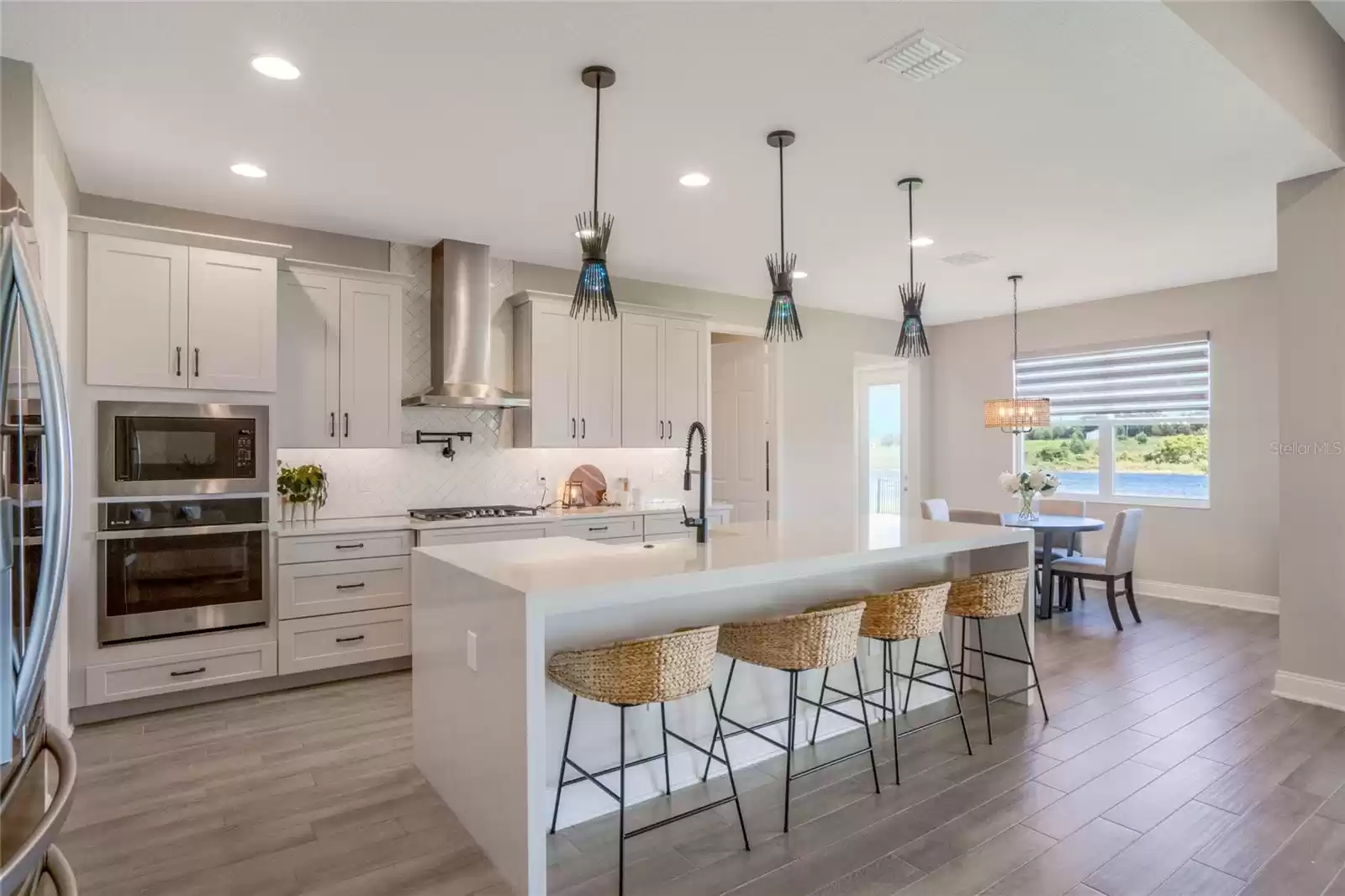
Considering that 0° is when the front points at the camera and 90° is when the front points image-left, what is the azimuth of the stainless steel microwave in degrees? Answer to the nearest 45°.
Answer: approximately 0°

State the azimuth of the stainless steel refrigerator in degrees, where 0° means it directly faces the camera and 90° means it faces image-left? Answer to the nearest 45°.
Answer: approximately 270°

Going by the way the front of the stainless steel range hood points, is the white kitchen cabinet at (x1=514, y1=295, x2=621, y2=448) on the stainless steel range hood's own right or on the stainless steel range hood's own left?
on the stainless steel range hood's own left

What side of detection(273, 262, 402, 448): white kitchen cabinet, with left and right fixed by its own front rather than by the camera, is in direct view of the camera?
front

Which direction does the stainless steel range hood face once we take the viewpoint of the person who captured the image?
facing the viewer

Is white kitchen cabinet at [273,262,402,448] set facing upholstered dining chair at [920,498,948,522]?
no

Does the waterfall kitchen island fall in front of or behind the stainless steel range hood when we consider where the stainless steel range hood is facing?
in front

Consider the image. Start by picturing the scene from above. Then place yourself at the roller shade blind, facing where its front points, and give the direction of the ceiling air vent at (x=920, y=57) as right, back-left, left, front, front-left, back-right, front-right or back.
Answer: front-left

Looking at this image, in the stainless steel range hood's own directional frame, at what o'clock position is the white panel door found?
The white panel door is roughly at 8 o'clock from the stainless steel range hood.

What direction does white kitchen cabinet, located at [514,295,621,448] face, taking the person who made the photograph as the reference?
facing the viewer and to the right of the viewer

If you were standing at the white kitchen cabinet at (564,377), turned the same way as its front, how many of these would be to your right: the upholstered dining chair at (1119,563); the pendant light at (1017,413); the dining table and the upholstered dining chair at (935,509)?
0

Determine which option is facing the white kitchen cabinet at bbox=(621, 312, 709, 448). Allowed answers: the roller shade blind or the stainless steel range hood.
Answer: the roller shade blind

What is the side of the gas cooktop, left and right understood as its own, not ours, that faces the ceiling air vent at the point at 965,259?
left

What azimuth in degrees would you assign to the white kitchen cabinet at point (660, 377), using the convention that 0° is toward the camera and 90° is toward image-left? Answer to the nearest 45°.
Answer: approximately 315°

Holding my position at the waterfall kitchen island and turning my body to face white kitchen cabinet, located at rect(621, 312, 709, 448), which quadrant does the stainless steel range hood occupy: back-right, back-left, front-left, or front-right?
front-left

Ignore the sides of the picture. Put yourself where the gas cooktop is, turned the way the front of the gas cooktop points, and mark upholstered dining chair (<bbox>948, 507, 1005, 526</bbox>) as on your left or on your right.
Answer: on your left

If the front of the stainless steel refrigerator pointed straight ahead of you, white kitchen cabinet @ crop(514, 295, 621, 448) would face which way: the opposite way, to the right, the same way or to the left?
to the right

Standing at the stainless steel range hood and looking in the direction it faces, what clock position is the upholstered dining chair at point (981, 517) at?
The upholstered dining chair is roughly at 9 o'clock from the stainless steel range hood.

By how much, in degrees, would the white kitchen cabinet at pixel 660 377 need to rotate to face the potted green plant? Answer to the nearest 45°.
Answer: approximately 90° to its right

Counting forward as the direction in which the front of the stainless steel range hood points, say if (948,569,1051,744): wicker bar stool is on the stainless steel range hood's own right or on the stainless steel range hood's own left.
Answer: on the stainless steel range hood's own left
